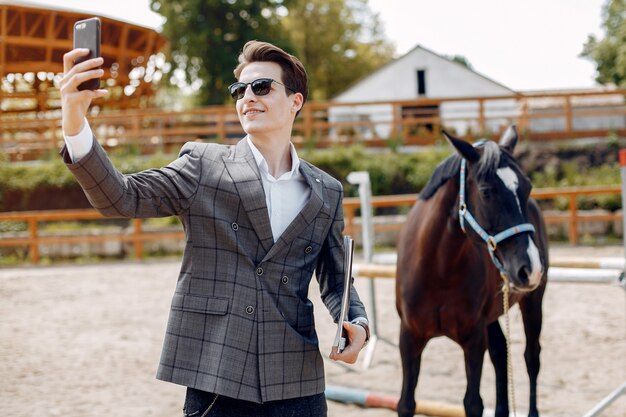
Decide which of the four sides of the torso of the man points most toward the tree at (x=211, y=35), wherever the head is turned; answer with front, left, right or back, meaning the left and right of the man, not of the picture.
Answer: back

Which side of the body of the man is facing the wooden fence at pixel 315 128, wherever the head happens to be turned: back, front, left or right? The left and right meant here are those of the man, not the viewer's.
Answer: back

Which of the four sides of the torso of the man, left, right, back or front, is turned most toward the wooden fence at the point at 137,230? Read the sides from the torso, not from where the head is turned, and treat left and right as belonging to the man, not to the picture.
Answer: back

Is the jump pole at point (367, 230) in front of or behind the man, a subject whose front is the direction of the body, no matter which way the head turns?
behind

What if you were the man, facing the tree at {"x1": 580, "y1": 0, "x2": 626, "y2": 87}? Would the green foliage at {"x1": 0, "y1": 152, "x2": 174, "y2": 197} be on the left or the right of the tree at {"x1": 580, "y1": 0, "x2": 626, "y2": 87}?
left

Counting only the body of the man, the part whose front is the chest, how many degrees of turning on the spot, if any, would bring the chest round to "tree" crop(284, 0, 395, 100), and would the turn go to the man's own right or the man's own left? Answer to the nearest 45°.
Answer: approximately 180°

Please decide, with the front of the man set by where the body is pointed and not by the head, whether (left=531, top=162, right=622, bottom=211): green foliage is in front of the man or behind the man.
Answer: behind

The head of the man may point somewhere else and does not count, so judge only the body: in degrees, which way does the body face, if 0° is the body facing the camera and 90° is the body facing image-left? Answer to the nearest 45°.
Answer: approximately 0°
